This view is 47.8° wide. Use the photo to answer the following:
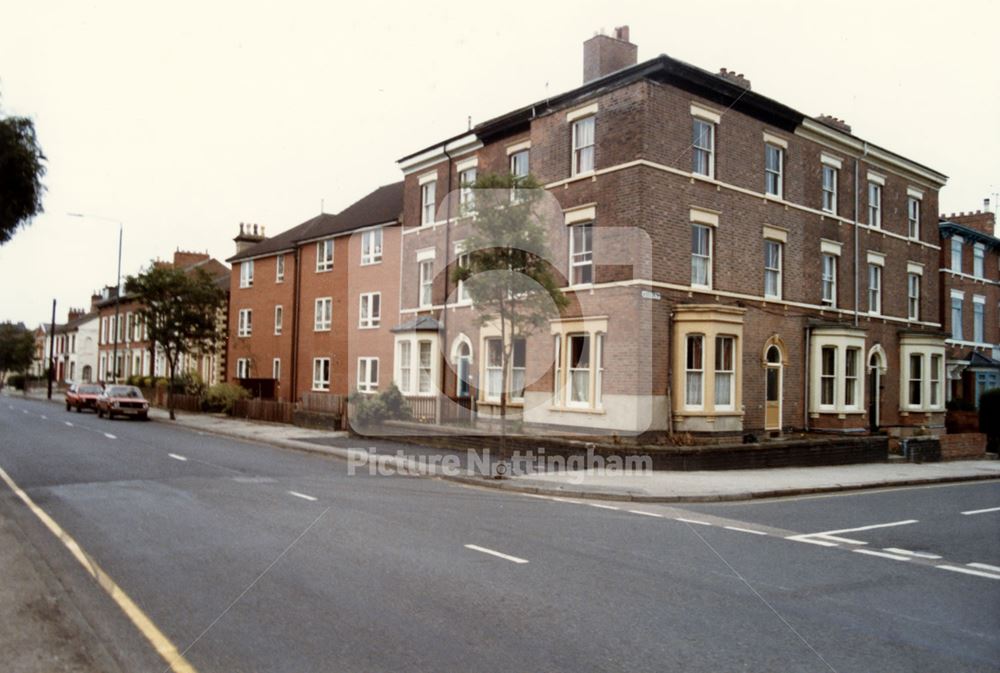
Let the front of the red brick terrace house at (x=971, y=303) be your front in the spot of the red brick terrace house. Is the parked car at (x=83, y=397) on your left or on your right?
on your right

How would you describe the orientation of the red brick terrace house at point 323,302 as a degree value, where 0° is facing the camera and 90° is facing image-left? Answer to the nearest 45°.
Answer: approximately 45°

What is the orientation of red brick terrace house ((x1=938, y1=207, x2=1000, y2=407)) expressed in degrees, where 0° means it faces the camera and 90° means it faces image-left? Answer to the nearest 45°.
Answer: approximately 315°

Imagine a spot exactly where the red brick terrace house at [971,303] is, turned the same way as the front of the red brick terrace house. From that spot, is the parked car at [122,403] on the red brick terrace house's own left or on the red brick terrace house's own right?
on the red brick terrace house's own right

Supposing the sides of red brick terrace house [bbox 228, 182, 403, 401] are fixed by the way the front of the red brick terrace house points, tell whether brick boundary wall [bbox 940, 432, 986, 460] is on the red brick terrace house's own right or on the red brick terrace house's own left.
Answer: on the red brick terrace house's own left

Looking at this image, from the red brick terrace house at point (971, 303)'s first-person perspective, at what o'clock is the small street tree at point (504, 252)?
The small street tree is roughly at 2 o'clock from the red brick terrace house.

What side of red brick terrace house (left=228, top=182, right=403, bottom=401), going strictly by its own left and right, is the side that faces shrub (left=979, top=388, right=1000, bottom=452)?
left
